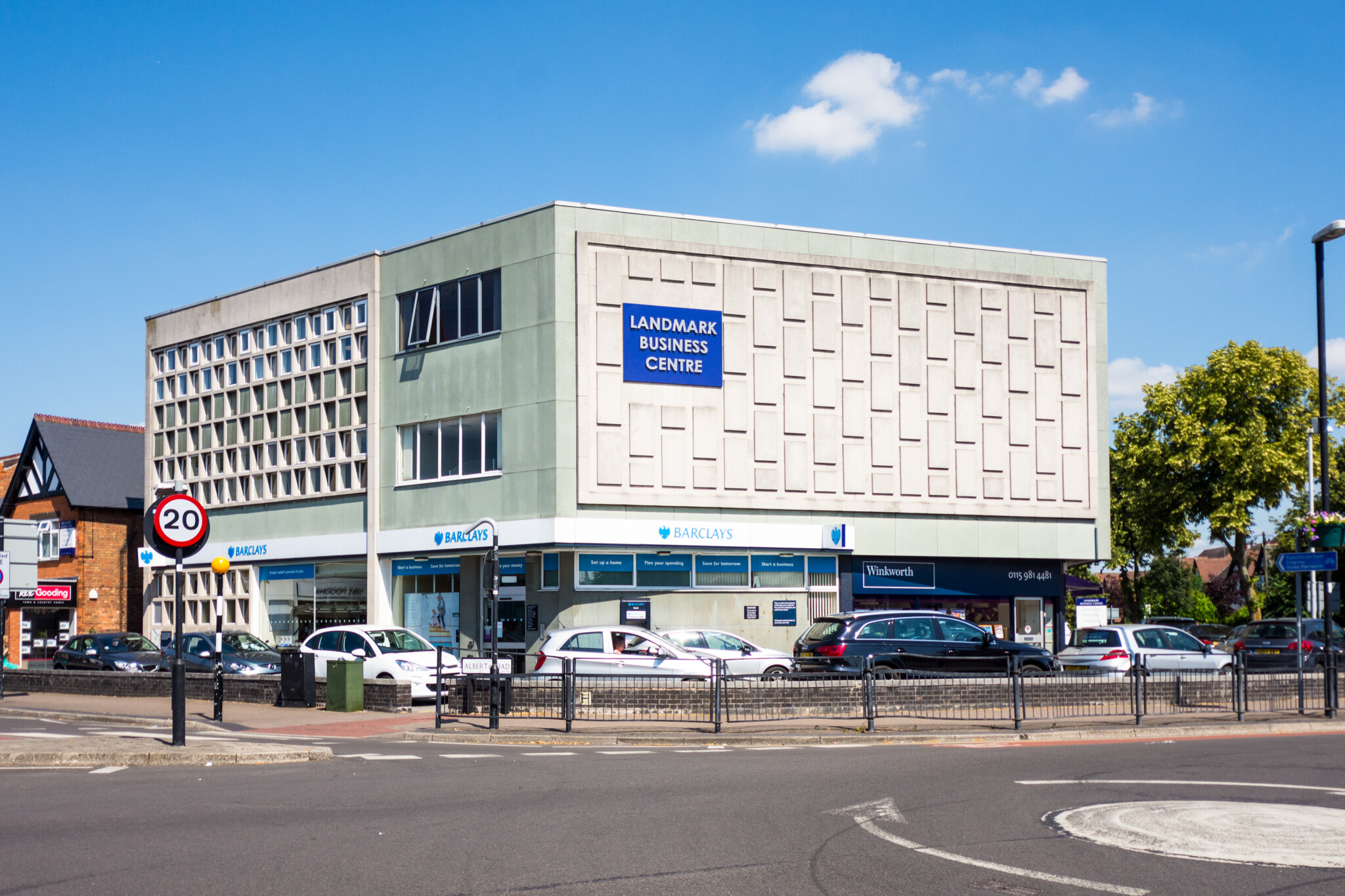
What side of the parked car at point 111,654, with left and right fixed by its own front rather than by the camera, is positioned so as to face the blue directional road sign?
front

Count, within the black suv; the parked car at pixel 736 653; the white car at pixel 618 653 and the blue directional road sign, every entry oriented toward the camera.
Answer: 1

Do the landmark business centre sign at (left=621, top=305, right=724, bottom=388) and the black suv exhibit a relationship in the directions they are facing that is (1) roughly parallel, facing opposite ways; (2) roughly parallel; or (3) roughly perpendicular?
roughly perpendicular

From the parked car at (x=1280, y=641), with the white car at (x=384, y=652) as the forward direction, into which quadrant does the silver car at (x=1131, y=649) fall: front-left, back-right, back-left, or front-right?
front-left

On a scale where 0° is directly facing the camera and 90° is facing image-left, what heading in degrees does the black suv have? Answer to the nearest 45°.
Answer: approximately 225°

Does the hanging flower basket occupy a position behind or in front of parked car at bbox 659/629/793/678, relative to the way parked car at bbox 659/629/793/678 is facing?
in front

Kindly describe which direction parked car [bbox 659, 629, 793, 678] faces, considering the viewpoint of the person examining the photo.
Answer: facing to the right of the viewer

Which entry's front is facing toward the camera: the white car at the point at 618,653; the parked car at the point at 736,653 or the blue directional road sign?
the blue directional road sign

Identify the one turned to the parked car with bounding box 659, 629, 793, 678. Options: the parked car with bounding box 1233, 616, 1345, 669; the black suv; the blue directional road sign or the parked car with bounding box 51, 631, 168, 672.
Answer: the parked car with bounding box 51, 631, 168, 672

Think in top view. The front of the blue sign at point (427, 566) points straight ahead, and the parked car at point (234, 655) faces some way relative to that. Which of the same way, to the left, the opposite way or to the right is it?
to the left

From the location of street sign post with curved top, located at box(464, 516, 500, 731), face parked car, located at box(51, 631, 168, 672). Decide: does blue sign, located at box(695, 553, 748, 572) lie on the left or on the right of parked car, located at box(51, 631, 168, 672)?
right

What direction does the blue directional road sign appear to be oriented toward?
toward the camera

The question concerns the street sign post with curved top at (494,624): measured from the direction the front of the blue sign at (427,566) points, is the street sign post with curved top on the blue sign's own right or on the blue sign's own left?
on the blue sign's own left

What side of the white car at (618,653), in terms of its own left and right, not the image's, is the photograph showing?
right
